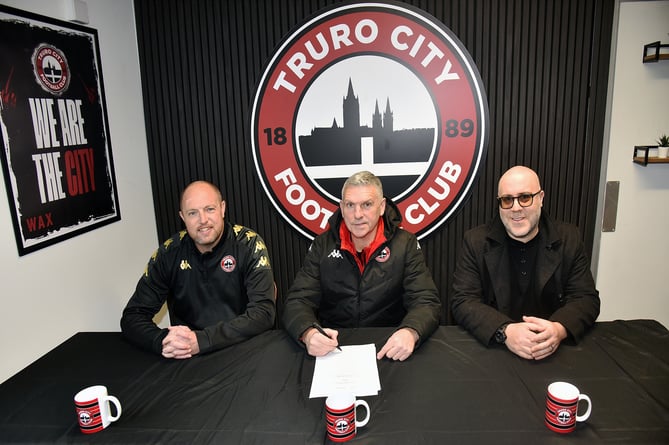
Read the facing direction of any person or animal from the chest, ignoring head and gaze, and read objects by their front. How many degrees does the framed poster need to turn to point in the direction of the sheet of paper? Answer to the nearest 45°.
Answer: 0° — it already faces it

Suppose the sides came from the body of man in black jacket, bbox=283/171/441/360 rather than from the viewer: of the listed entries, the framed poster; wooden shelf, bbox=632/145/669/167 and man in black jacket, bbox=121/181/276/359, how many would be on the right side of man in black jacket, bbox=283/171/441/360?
2

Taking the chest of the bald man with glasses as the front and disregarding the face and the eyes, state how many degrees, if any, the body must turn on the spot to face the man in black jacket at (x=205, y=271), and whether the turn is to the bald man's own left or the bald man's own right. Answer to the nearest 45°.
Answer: approximately 90° to the bald man's own right

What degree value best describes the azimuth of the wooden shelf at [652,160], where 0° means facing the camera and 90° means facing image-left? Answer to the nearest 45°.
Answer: approximately 0°

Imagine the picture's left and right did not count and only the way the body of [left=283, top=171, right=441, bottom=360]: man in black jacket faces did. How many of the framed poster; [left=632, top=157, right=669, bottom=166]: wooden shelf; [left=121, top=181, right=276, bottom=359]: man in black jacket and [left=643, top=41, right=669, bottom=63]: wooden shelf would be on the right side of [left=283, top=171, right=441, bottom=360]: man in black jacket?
2

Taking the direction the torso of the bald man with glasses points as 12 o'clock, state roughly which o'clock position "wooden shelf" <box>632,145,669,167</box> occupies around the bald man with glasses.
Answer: The wooden shelf is roughly at 7 o'clock from the bald man with glasses.

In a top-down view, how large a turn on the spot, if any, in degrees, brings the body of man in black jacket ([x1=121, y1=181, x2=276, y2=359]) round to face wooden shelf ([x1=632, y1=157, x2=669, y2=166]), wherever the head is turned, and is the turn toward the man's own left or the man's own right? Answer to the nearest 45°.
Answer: approximately 90° to the man's own left

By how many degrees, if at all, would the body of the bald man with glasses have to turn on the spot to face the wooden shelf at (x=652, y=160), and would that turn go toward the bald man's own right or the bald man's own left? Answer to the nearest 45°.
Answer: approximately 135° to the bald man's own left
